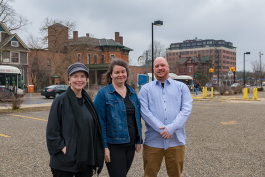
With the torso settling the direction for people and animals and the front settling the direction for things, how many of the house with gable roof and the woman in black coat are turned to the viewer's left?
0

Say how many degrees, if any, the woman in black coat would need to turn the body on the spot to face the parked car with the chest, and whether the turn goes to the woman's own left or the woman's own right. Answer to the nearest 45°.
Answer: approximately 135° to the woman's own left

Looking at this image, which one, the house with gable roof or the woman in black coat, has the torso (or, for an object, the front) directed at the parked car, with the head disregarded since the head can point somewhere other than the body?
the house with gable roof

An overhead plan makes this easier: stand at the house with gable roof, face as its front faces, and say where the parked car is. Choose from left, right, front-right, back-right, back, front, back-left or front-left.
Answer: front

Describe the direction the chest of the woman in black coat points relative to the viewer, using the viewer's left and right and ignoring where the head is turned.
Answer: facing the viewer and to the right of the viewer

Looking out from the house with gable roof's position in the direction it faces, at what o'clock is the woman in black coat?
The woman in black coat is roughly at 12 o'clock from the house with gable roof.

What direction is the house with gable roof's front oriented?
toward the camera

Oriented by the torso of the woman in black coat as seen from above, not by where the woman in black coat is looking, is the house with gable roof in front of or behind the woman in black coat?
behind

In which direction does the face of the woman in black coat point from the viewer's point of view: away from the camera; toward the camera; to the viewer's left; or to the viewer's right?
toward the camera
